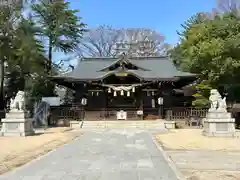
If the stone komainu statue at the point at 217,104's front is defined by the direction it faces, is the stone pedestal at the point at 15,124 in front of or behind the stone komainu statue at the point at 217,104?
in front

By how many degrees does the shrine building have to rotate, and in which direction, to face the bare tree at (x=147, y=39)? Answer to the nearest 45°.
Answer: approximately 180°

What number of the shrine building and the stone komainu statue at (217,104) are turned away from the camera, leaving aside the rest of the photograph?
0

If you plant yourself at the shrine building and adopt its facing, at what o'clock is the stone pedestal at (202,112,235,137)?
The stone pedestal is roughly at 11 o'clock from the shrine building.

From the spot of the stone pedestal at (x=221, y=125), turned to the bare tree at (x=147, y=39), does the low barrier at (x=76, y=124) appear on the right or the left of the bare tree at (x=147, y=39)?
left

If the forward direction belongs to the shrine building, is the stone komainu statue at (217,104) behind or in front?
in front

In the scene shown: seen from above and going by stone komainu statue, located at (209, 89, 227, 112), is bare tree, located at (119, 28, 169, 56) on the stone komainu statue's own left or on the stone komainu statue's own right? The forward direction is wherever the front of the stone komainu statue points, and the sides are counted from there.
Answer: on the stone komainu statue's own right

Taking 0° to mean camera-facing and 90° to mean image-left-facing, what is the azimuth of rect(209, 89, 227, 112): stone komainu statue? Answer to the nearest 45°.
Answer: approximately 45°

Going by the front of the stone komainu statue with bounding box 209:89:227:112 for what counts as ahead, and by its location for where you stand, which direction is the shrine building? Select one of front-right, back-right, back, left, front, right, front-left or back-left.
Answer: right

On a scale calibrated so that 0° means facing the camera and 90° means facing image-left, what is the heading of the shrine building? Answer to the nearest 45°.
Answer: approximately 0°

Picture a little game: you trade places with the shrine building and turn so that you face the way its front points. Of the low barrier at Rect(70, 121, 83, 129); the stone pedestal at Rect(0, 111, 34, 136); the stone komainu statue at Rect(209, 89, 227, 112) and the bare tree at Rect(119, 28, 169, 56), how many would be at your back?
1
